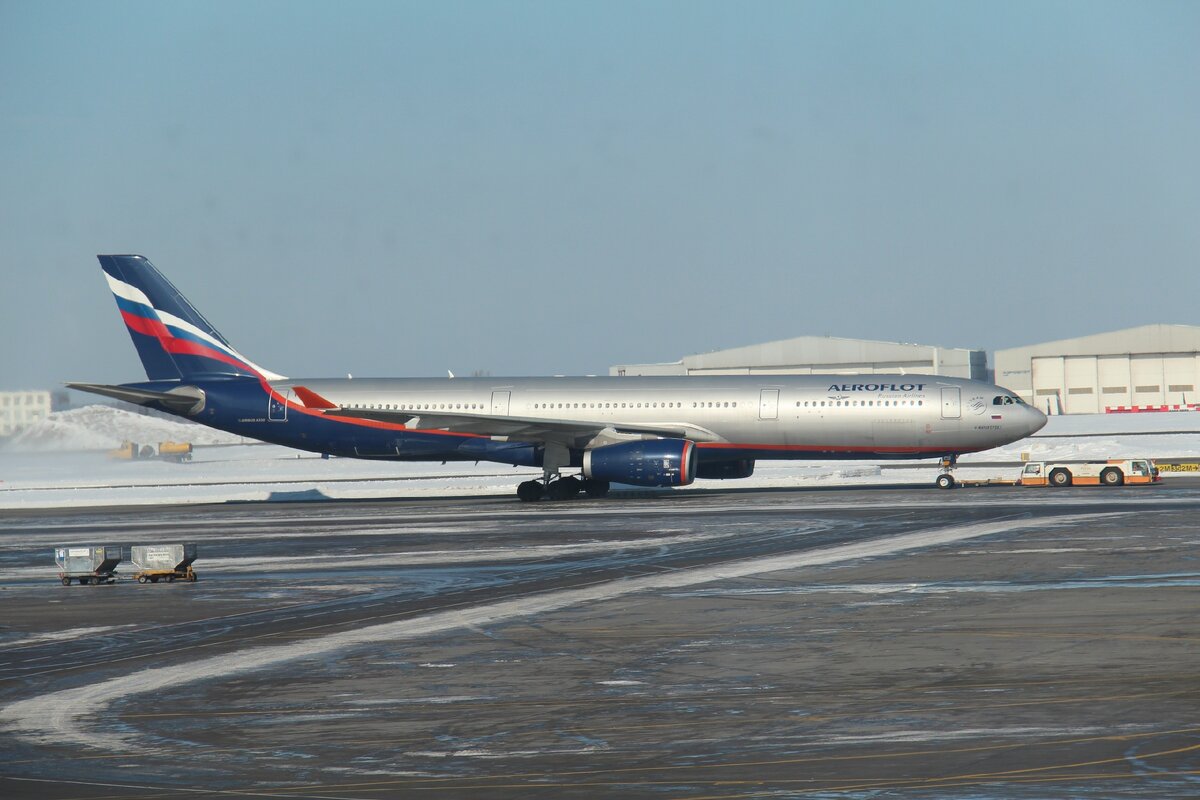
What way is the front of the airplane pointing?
to the viewer's right

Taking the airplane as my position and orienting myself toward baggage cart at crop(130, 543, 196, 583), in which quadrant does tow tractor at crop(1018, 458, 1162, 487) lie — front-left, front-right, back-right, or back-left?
back-left

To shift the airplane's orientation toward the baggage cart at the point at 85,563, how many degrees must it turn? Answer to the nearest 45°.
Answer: approximately 135° to its right

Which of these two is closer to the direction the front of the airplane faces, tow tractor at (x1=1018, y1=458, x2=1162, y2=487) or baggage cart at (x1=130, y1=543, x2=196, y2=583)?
the tow tractor

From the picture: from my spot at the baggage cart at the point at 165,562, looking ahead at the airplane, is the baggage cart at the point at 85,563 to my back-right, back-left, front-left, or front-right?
back-left

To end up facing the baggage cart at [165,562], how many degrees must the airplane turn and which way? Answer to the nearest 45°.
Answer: approximately 135° to its right

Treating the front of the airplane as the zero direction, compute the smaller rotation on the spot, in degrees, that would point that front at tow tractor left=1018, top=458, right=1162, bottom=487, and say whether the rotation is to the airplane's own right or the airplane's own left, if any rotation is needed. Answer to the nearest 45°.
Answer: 0° — it already faces it
